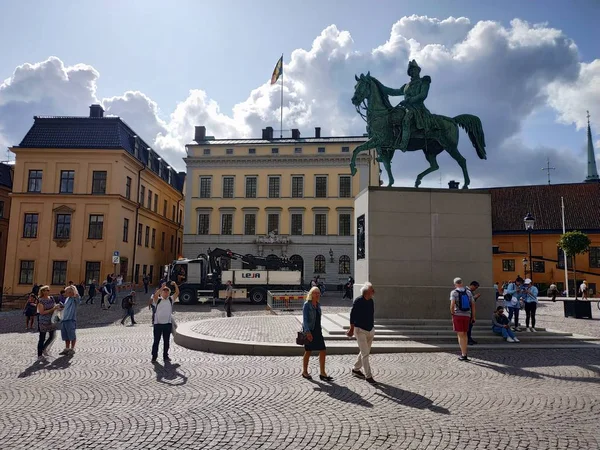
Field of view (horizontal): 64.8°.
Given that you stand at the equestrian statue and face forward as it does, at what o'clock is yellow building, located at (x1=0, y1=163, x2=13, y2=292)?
The yellow building is roughly at 1 o'clock from the equestrian statue.

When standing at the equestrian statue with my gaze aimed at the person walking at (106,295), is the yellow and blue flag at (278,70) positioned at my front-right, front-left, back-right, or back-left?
front-right

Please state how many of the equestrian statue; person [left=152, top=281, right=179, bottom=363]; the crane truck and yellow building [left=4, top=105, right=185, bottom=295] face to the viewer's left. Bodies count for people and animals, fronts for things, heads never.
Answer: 2

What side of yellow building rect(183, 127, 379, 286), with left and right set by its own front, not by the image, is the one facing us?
front

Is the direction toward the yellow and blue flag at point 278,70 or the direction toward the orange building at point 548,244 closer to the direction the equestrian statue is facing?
the yellow and blue flag

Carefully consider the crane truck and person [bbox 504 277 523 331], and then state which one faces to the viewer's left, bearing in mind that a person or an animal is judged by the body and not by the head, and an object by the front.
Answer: the crane truck

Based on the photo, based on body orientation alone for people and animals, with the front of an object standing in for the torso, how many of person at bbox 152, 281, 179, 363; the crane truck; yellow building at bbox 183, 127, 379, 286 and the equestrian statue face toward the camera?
2

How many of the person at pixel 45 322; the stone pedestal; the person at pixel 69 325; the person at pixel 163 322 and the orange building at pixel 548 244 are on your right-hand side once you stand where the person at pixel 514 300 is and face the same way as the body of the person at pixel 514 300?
4

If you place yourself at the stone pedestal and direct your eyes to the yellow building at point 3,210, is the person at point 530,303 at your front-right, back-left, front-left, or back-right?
back-right

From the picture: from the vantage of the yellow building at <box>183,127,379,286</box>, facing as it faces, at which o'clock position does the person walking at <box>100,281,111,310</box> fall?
The person walking is roughly at 1 o'clock from the yellow building.

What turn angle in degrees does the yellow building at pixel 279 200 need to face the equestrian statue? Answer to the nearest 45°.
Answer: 0° — it already faces it

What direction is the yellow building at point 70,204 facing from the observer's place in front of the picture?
facing the viewer

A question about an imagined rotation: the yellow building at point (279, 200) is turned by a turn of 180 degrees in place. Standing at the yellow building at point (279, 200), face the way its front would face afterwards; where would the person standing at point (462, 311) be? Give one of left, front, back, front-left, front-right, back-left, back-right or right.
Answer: back
